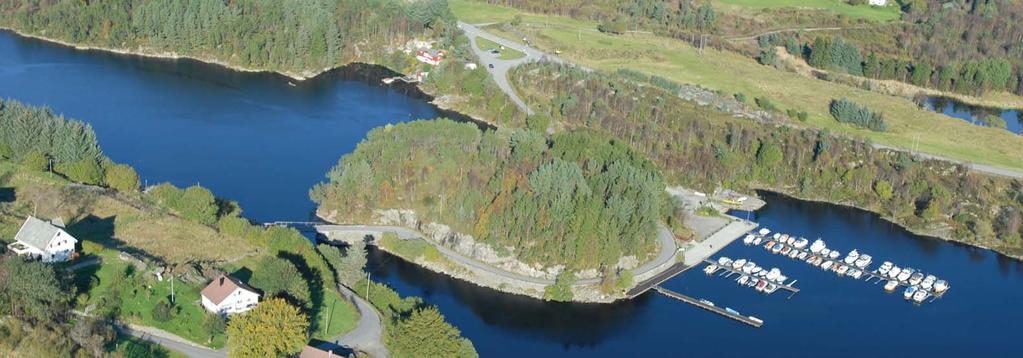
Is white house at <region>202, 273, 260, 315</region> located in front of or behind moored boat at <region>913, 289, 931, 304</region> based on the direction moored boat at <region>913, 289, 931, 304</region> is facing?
behind

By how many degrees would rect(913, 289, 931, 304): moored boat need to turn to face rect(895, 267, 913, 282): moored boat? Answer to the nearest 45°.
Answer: approximately 90° to its left

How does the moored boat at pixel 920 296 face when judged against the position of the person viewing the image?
facing away from the viewer and to the right of the viewer

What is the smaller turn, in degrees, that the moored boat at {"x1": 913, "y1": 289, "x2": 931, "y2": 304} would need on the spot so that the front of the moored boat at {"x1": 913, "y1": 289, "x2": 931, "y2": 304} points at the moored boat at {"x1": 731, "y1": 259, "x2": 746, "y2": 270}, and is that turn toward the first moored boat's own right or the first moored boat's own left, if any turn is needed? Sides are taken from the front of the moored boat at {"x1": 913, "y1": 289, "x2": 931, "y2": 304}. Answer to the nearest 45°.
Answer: approximately 135° to the first moored boat's own left

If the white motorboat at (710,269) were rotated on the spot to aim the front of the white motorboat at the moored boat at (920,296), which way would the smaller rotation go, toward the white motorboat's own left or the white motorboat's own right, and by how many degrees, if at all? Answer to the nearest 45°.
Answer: approximately 45° to the white motorboat's own right

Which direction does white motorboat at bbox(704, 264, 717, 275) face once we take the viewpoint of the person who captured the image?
facing away from the viewer and to the right of the viewer
